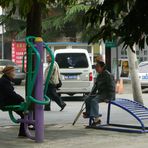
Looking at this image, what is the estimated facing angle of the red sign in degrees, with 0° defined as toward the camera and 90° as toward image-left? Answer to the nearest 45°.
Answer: approximately 0°

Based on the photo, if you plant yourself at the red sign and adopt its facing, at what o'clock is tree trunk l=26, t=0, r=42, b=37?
The tree trunk is roughly at 12 o'clock from the red sign.
